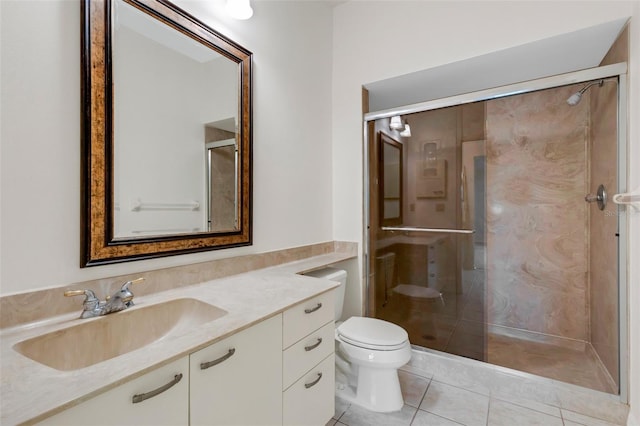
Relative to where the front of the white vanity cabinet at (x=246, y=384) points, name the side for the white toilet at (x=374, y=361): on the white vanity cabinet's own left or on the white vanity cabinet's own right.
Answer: on the white vanity cabinet's own left

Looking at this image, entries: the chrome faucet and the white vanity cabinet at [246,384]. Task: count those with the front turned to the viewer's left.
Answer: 0

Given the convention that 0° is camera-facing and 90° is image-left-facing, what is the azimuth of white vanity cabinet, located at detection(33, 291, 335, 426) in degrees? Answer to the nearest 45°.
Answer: approximately 315°
